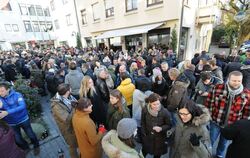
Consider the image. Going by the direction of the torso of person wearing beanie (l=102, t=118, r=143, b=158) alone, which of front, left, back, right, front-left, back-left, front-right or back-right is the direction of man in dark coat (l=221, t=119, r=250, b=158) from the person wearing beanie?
front-right

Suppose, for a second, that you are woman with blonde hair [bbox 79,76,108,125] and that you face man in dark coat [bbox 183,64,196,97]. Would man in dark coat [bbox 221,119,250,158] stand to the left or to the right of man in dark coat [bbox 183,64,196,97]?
right

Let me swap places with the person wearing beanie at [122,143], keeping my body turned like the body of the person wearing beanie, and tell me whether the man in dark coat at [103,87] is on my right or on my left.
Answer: on my left

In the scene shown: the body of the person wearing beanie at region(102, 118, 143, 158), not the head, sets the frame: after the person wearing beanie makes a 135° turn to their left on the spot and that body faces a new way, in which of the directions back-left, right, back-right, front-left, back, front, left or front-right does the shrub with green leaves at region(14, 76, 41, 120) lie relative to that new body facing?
front-right

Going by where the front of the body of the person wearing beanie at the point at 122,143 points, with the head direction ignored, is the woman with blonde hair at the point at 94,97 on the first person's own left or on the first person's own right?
on the first person's own left

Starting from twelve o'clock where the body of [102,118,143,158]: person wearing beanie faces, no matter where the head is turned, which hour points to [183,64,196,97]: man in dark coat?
The man in dark coat is roughly at 12 o'clock from the person wearing beanie.

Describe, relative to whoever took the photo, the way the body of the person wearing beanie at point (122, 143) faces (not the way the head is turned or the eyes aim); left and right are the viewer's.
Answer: facing away from the viewer and to the right of the viewer
